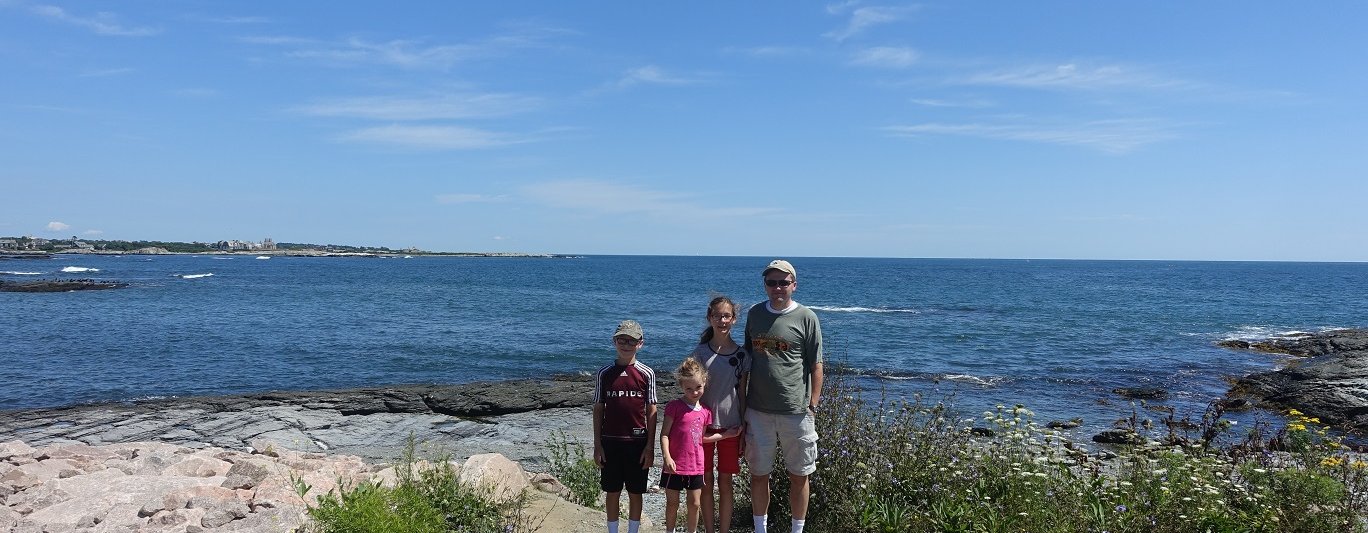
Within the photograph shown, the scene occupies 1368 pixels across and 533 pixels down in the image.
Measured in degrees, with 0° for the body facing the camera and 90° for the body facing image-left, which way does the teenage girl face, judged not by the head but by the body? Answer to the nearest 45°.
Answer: approximately 0°

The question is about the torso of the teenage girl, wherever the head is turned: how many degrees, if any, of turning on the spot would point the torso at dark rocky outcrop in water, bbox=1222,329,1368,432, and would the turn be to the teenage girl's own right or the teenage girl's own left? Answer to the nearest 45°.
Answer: approximately 135° to the teenage girl's own left

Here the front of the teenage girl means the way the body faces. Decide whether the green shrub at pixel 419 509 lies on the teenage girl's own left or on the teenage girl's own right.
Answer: on the teenage girl's own right

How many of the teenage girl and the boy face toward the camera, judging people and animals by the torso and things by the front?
2

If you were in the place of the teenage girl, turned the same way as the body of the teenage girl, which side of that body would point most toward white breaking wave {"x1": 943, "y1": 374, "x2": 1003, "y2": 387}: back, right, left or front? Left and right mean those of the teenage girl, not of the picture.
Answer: back

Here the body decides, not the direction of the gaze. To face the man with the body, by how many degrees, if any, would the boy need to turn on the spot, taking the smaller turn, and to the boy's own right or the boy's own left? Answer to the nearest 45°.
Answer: approximately 90° to the boy's own left

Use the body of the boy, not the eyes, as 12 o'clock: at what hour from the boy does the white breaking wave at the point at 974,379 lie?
The white breaking wave is roughly at 7 o'clock from the boy.

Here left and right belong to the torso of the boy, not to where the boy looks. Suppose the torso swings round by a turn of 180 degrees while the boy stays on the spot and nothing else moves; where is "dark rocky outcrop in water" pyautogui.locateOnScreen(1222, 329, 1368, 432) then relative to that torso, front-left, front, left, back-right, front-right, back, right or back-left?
front-right

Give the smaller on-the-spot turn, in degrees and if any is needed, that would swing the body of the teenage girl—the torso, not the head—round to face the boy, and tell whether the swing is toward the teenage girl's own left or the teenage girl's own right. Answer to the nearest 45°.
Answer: approximately 90° to the teenage girl's own right
